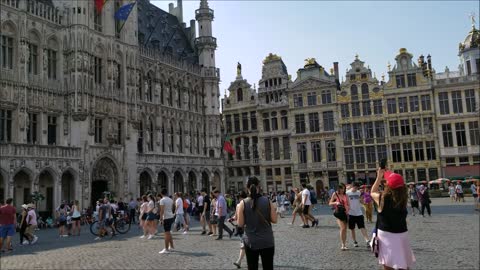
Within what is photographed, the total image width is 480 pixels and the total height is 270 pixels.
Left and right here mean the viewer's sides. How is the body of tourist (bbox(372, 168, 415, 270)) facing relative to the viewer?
facing away from the viewer and to the left of the viewer

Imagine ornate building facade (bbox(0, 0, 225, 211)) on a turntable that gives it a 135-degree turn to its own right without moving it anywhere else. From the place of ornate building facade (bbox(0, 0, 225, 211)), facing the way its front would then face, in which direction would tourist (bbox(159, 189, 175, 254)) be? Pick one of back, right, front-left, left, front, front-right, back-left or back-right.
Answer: left

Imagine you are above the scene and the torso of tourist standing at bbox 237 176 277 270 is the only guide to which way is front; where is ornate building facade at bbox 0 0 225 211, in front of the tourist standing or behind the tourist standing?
in front

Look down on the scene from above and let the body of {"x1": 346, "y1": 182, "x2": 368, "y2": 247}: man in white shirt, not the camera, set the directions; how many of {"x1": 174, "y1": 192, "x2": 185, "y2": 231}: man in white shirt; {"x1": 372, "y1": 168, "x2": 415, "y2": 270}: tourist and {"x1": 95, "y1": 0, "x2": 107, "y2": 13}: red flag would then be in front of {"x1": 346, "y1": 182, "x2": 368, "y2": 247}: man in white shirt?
1

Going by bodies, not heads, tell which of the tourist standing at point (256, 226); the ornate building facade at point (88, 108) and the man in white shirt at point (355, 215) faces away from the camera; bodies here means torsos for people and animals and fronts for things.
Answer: the tourist standing

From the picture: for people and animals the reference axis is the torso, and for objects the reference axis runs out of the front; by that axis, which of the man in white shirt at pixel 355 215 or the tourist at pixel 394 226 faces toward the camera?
the man in white shirt

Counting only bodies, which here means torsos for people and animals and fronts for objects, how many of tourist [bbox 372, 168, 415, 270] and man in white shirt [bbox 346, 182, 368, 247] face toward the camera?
1

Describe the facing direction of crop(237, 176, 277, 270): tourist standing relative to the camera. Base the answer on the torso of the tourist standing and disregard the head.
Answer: away from the camera

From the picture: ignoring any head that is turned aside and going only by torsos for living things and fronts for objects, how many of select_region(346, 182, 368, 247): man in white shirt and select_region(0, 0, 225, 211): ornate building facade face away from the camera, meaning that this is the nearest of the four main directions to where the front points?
0

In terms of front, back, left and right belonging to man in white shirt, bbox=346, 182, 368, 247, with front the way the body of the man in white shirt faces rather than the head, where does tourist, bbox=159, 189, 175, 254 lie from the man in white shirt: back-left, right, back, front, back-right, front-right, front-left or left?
right

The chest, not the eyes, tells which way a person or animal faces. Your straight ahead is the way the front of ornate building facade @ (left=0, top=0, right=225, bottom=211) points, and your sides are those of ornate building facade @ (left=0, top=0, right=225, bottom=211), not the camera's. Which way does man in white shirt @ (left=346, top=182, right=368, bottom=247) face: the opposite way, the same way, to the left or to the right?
to the right

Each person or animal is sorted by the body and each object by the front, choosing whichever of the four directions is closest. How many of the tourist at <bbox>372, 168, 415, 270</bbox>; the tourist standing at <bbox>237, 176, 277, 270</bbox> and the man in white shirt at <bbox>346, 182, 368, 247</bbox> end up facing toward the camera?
1

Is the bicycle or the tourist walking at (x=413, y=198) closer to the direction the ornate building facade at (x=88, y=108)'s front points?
the tourist walking

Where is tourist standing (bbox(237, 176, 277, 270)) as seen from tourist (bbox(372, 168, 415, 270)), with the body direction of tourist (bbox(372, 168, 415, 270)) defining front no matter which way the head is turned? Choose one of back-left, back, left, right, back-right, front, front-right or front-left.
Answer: front-left

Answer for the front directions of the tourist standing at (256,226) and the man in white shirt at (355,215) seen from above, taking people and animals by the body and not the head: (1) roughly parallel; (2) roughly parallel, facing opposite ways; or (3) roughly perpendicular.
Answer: roughly parallel, facing opposite ways

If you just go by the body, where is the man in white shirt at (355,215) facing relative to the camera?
toward the camera

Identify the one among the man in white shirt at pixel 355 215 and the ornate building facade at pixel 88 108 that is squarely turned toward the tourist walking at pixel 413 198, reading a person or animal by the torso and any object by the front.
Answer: the ornate building facade
